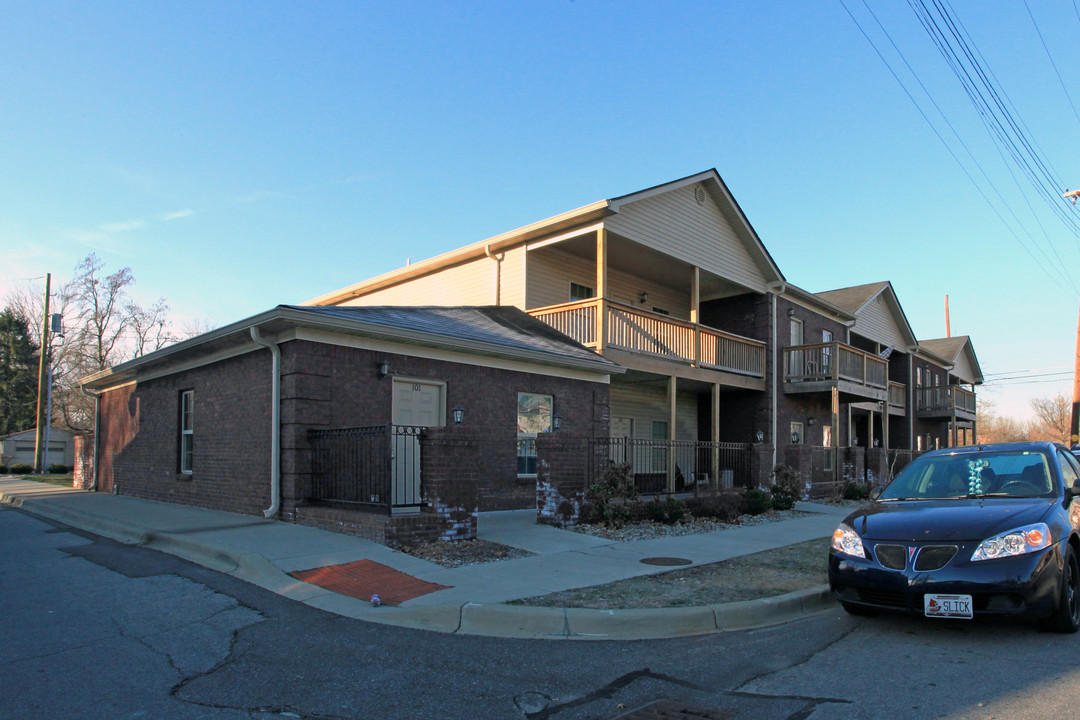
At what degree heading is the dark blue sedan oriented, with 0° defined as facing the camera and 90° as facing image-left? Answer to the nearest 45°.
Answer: approximately 45°

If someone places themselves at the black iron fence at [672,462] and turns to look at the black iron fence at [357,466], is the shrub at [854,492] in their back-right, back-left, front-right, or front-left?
back-left

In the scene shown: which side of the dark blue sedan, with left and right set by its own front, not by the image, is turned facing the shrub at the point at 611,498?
right

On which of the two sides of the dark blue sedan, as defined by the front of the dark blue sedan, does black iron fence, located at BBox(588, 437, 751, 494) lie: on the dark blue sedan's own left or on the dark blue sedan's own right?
on the dark blue sedan's own right

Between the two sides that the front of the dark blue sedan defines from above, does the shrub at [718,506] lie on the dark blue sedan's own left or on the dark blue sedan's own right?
on the dark blue sedan's own right

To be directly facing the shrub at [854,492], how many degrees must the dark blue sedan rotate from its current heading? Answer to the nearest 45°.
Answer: approximately 135° to its right
